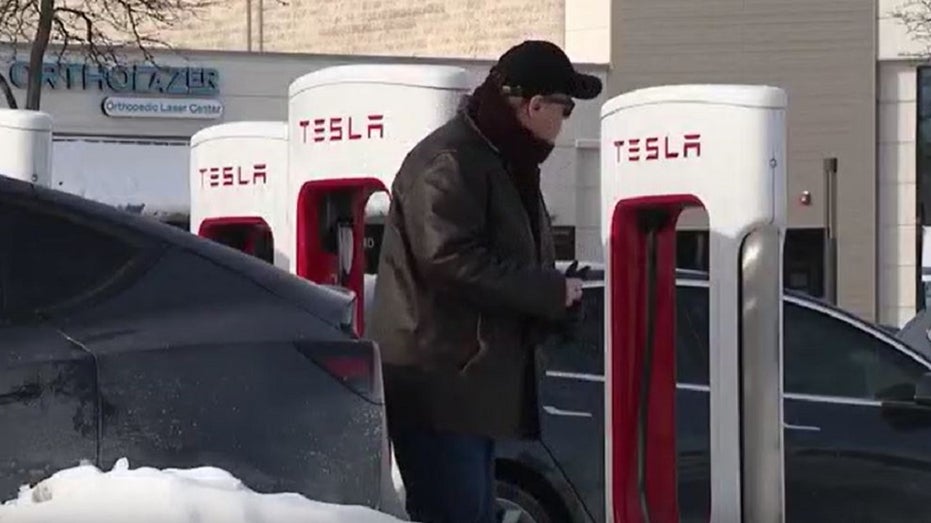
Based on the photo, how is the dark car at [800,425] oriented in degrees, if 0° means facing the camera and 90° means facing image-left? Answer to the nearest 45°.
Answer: approximately 270°

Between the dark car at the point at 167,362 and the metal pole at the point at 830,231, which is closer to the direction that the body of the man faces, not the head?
the metal pole

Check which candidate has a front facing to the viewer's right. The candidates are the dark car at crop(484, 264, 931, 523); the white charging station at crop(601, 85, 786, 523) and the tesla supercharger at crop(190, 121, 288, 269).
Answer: the dark car

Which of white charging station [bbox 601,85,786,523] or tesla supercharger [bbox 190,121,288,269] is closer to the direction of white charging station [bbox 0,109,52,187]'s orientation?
the white charging station

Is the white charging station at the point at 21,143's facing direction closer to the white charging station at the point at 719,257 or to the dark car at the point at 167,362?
the dark car

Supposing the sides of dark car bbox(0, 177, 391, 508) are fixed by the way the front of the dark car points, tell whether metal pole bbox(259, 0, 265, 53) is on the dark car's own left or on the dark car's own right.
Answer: on the dark car's own right

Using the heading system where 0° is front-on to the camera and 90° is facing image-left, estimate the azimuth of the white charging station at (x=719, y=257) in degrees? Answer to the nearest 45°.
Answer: approximately 45°

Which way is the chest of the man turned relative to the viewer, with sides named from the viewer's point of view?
facing to the right of the viewer

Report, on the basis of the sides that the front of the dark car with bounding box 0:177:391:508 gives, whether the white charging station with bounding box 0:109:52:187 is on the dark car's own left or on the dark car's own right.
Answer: on the dark car's own right
